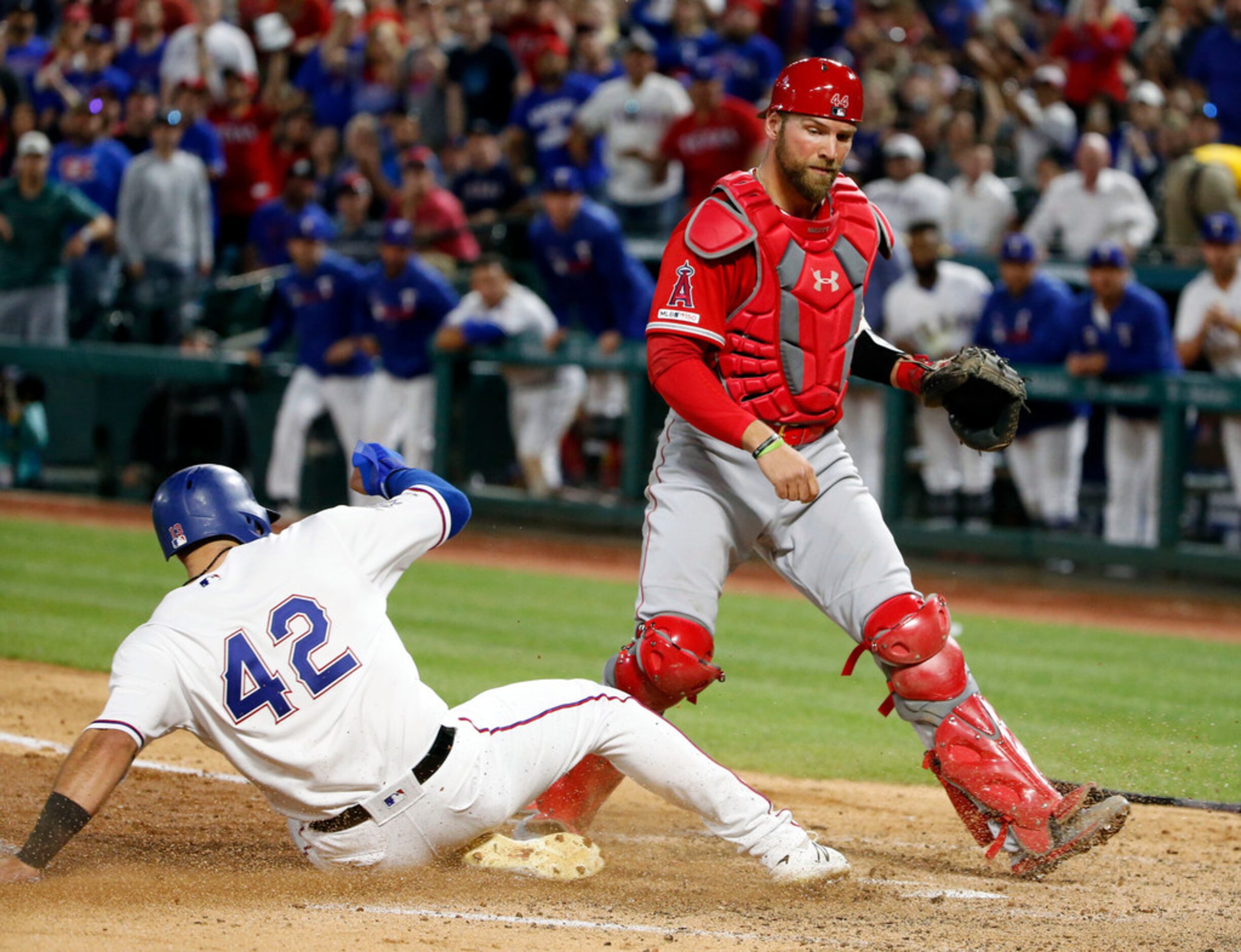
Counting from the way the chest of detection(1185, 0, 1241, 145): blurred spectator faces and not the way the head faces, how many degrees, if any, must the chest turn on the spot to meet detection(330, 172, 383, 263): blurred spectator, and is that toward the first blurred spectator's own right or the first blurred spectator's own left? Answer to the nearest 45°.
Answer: approximately 90° to the first blurred spectator's own right

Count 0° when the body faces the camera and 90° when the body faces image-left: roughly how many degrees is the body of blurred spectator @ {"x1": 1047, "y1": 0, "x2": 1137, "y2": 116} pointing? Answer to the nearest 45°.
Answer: approximately 0°

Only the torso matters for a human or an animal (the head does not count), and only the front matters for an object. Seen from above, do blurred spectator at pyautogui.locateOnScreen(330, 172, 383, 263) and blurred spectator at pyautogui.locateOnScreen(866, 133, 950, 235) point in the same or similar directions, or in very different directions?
same or similar directions

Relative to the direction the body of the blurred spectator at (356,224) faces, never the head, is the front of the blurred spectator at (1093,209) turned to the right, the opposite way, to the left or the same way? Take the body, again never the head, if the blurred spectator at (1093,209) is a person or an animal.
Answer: the same way

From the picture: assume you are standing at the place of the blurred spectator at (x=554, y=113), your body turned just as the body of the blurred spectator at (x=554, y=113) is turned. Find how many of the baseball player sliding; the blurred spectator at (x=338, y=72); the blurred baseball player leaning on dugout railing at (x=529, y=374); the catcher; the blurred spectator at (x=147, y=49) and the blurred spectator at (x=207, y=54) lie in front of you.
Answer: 3

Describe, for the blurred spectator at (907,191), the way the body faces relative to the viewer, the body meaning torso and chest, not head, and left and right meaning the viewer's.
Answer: facing the viewer

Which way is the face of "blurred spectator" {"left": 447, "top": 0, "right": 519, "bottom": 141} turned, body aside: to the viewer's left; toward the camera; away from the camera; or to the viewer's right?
toward the camera

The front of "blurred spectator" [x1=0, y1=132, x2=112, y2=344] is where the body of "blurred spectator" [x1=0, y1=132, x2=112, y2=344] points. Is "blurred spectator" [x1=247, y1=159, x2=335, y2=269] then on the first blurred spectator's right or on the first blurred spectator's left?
on the first blurred spectator's left

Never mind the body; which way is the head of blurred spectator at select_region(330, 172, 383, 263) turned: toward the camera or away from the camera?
toward the camera

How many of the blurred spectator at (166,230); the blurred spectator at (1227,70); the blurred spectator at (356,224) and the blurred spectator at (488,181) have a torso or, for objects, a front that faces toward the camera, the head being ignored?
4

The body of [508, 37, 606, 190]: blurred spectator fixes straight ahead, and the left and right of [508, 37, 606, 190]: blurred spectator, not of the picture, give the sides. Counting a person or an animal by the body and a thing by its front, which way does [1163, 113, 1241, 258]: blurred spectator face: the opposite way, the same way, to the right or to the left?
the same way

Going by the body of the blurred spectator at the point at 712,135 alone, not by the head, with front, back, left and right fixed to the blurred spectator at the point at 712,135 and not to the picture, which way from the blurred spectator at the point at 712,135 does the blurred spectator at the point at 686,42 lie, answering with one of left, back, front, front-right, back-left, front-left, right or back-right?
back

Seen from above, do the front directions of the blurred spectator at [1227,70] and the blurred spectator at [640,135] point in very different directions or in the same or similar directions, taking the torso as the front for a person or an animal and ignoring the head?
same or similar directions

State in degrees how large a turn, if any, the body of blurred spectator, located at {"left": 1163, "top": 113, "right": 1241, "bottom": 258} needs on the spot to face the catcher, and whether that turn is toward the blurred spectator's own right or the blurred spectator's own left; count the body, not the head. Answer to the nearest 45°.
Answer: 0° — they already face them

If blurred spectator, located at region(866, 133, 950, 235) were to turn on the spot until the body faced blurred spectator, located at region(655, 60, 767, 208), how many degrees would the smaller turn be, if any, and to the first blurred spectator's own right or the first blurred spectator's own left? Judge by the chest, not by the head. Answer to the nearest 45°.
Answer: approximately 90° to the first blurred spectator's own right

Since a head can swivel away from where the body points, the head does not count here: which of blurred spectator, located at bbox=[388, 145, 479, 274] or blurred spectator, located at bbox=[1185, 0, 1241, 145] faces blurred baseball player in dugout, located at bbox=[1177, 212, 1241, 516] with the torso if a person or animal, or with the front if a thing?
blurred spectator, located at bbox=[1185, 0, 1241, 145]

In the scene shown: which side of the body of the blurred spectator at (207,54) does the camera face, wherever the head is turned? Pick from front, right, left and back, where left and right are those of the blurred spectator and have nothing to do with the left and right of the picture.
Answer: front

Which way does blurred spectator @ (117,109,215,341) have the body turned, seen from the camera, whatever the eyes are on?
toward the camera
